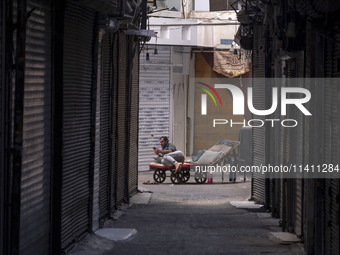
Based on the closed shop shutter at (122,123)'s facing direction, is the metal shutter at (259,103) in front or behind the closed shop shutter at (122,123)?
in front

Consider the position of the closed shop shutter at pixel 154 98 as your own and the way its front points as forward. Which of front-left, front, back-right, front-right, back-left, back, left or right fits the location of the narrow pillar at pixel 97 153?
front

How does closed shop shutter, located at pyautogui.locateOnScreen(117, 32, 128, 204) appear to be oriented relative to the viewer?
to the viewer's right

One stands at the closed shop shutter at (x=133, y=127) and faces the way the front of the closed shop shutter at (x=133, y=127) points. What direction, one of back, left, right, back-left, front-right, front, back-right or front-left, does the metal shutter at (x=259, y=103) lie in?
front-right

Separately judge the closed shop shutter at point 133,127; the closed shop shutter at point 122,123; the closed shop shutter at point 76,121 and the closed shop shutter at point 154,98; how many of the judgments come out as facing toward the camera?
1

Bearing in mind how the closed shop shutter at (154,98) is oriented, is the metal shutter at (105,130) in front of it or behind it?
in front

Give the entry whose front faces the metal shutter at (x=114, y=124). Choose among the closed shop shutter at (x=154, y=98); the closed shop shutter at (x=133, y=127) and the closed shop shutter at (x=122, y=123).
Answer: the closed shop shutter at (x=154, y=98)

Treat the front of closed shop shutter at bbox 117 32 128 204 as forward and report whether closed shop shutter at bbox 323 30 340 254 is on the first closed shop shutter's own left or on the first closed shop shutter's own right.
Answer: on the first closed shop shutter's own right

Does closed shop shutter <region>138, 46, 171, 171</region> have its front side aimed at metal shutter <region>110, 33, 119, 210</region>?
yes

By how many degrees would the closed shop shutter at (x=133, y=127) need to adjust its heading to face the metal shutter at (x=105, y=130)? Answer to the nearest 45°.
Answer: approximately 90° to its right

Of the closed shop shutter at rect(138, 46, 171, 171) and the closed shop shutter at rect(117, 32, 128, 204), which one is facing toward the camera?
the closed shop shutter at rect(138, 46, 171, 171)

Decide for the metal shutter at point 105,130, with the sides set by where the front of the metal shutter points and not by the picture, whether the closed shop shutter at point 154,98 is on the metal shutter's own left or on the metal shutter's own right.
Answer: on the metal shutter's own left

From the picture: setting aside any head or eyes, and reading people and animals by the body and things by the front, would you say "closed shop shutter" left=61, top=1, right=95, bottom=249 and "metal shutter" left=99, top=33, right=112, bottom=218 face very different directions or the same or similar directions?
same or similar directions

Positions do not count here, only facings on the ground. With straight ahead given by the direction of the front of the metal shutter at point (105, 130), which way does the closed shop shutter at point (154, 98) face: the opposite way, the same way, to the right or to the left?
to the right

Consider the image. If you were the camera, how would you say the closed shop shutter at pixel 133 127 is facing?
facing to the right of the viewer

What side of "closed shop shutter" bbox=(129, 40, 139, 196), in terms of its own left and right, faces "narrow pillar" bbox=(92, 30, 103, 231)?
right

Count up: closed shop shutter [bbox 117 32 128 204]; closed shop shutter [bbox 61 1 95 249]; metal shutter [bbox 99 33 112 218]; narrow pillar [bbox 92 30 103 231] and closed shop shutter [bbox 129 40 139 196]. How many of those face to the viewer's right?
5

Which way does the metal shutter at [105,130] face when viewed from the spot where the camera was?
facing to the right of the viewer

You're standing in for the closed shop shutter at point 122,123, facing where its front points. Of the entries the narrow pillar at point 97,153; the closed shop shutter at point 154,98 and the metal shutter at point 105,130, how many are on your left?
1
